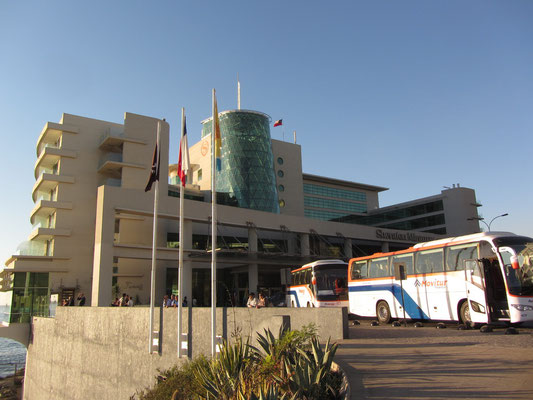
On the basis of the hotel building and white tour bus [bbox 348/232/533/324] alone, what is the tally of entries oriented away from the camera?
0

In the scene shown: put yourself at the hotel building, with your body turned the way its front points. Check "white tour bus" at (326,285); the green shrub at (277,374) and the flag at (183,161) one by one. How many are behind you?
0

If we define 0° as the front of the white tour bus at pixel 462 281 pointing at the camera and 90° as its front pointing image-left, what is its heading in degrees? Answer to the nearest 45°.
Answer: approximately 315°

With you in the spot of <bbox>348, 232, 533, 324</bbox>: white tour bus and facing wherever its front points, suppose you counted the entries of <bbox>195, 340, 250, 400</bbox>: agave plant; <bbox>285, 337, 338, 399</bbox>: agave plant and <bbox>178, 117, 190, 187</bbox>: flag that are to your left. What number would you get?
0

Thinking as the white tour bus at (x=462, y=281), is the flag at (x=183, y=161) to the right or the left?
on its right

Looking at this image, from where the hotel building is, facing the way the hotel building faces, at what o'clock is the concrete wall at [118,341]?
The concrete wall is roughly at 1 o'clock from the hotel building.

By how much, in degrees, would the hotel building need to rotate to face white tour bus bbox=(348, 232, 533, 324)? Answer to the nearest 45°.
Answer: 0° — it already faces it

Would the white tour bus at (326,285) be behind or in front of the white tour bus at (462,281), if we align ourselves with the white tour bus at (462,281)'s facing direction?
behind

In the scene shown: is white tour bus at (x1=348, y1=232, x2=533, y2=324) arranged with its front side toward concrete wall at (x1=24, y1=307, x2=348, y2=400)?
no

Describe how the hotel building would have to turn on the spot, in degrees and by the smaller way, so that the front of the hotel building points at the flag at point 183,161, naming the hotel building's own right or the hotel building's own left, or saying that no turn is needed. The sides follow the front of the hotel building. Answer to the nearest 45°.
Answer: approximately 45° to the hotel building's own right

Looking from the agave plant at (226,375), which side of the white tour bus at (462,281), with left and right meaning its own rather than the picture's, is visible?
right

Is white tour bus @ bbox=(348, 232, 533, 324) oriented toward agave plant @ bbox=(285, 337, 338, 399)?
no

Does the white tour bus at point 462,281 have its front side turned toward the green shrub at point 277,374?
no

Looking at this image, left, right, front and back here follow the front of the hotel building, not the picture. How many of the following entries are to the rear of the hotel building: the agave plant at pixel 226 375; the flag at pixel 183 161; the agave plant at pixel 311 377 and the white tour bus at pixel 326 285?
0

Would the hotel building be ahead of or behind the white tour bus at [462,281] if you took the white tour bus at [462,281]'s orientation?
behind
